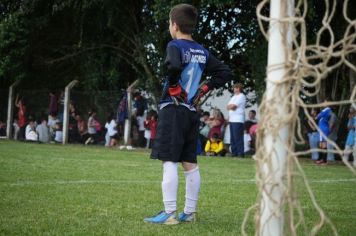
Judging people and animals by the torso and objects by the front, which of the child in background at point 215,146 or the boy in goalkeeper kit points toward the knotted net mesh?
the child in background

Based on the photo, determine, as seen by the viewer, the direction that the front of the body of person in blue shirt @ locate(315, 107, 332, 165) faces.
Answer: to the viewer's left

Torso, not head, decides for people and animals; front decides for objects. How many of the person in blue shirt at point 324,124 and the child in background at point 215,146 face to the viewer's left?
1

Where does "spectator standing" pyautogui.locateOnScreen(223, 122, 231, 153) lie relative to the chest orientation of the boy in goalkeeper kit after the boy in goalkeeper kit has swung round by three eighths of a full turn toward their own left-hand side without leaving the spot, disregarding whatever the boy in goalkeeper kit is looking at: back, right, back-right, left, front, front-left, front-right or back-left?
back

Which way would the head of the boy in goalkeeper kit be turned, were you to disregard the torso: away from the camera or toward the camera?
away from the camera

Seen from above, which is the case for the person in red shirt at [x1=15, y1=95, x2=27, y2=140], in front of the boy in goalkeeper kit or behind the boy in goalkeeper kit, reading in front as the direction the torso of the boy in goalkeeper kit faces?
in front

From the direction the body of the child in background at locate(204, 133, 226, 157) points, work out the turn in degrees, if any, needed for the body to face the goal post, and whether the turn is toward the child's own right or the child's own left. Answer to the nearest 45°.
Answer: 0° — they already face it

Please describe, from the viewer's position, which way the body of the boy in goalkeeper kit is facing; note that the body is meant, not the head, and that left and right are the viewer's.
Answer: facing away from the viewer and to the left of the viewer

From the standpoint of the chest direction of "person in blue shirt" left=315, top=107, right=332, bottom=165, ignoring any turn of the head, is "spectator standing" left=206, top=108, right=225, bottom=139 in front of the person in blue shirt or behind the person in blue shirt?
in front

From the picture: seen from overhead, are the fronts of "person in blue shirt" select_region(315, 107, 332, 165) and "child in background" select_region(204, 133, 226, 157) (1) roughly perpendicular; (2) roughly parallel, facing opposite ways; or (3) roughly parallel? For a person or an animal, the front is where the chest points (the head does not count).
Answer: roughly perpendicular

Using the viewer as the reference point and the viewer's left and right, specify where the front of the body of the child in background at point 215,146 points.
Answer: facing the viewer

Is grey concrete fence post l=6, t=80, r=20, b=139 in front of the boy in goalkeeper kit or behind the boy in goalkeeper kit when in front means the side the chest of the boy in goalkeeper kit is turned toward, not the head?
in front

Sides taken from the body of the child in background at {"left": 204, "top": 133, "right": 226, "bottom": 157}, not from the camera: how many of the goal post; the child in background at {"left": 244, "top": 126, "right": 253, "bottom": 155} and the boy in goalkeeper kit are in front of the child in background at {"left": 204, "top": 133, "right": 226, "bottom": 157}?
2
